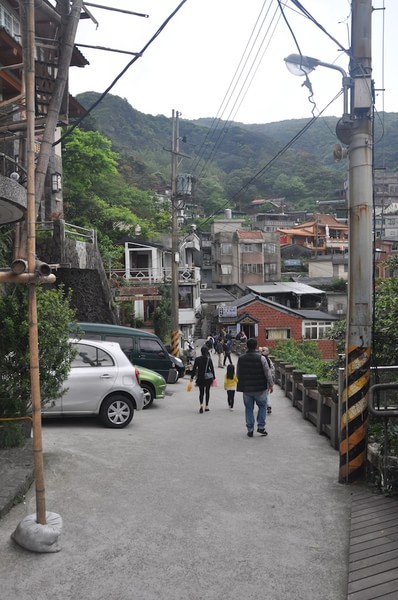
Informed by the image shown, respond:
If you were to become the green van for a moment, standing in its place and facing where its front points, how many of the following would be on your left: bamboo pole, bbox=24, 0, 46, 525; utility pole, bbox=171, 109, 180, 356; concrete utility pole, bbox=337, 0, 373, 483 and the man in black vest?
1

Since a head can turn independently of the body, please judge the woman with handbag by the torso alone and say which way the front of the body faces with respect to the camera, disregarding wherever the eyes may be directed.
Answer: away from the camera

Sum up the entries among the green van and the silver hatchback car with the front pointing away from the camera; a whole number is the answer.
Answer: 0

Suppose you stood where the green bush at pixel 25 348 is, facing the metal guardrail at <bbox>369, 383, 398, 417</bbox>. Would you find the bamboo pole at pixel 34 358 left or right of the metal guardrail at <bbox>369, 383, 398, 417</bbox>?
right

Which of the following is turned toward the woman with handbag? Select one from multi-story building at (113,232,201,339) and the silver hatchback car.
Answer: the multi-story building

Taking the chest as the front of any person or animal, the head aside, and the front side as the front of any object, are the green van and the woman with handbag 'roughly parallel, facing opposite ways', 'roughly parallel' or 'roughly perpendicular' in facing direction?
roughly perpendicular

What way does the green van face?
to the viewer's right

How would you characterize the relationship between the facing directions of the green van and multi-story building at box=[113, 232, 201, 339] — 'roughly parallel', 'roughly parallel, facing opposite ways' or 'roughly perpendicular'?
roughly perpendicular

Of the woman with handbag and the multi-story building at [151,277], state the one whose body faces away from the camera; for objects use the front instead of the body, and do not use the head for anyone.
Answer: the woman with handbag

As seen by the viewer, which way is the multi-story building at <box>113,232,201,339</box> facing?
toward the camera

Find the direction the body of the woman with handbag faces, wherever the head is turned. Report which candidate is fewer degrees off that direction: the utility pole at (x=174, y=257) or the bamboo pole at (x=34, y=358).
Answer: the utility pole
